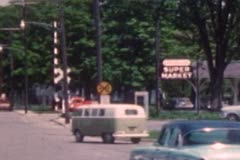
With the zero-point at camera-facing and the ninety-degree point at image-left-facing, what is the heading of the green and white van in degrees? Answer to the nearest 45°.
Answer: approximately 135°

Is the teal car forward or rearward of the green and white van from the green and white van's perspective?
rearward
